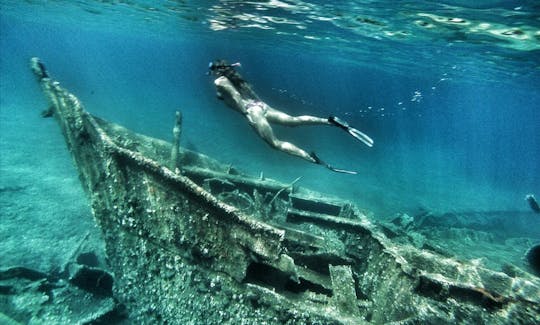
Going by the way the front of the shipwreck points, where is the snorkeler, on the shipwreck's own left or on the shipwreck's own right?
on the shipwreck's own right

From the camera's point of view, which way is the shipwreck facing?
to the viewer's left
